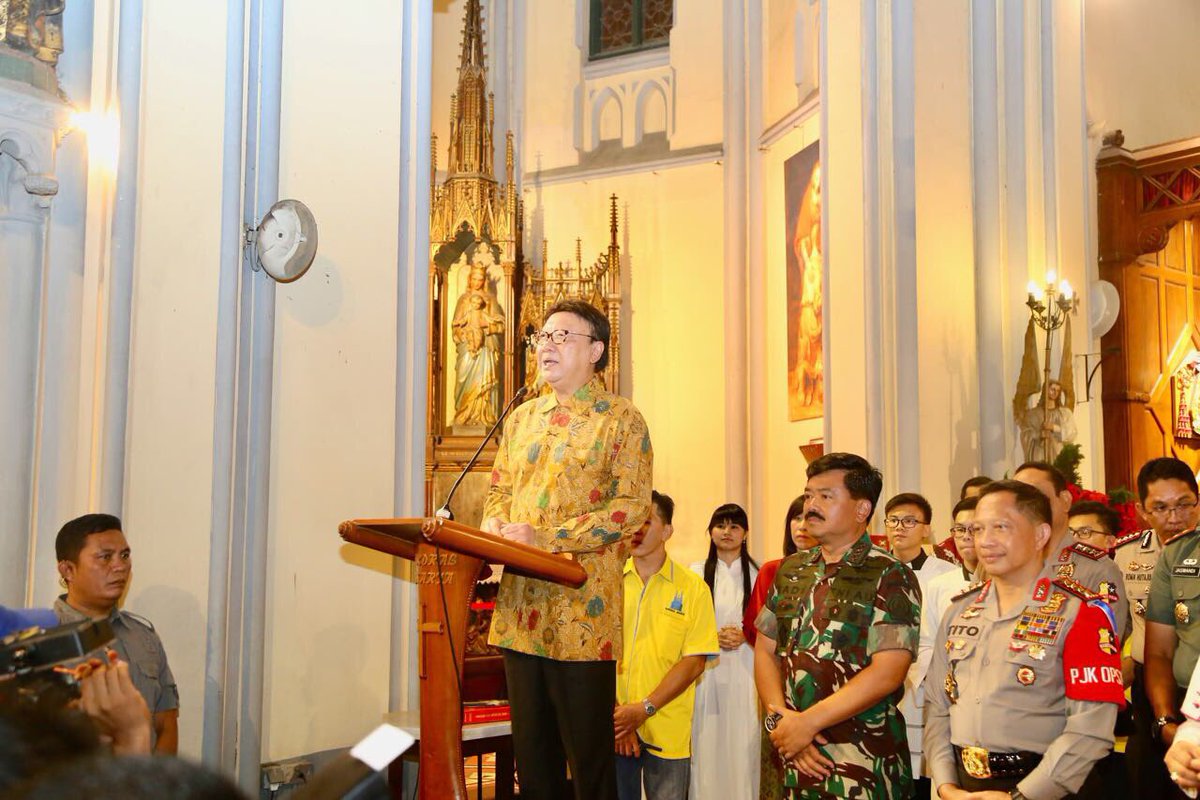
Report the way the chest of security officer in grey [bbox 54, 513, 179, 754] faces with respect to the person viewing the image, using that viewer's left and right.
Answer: facing the viewer and to the right of the viewer

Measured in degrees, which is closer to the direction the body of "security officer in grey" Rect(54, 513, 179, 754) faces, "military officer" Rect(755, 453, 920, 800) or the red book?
the military officer

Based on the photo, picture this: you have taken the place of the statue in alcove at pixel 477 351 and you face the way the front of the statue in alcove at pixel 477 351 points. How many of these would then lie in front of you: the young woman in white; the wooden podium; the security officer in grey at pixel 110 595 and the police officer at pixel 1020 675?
4

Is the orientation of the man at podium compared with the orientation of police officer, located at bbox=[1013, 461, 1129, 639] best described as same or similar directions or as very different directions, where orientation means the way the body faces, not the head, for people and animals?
same or similar directions

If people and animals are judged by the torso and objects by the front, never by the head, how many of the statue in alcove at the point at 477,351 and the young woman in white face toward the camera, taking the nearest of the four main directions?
2

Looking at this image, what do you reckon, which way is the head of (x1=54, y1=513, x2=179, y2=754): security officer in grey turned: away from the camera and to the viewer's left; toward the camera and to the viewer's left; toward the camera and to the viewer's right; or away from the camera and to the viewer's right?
toward the camera and to the viewer's right

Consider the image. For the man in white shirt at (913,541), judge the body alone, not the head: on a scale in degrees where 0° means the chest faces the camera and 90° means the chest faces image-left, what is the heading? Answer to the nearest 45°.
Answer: approximately 45°

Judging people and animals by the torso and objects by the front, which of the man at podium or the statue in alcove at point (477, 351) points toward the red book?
the statue in alcove

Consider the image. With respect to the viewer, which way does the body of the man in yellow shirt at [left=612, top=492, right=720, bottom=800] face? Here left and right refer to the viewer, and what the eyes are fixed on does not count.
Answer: facing the viewer and to the left of the viewer

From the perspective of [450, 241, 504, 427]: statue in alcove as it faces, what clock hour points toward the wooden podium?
The wooden podium is roughly at 12 o'clock from the statue in alcove.

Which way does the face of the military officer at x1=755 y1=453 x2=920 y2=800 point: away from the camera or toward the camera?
toward the camera

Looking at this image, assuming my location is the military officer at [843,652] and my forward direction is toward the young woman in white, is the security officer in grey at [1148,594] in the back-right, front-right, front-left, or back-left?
front-right

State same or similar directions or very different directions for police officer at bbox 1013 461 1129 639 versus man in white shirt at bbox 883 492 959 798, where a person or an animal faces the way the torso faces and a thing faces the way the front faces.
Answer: same or similar directions

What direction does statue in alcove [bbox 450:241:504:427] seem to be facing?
toward the camera

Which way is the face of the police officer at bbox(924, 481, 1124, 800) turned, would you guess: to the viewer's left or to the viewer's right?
to the viewer's left

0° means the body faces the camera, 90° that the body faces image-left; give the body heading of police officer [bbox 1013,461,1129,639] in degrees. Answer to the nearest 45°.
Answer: approximately 45°
